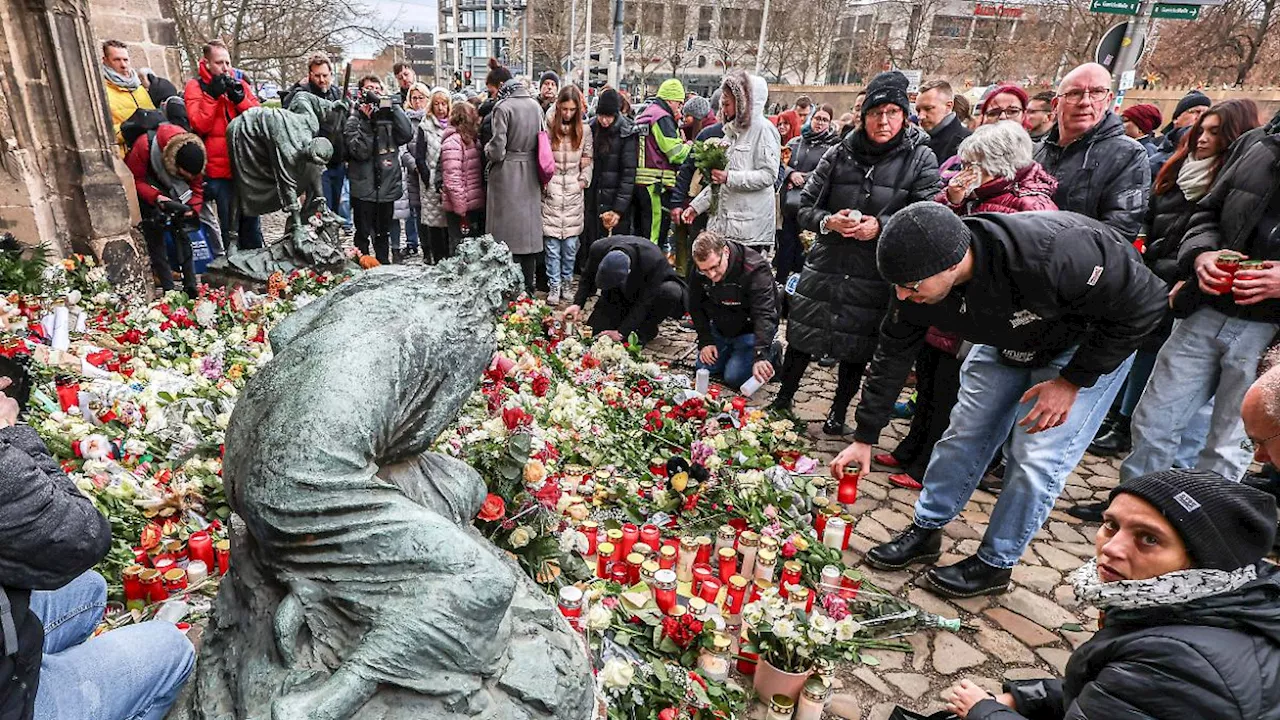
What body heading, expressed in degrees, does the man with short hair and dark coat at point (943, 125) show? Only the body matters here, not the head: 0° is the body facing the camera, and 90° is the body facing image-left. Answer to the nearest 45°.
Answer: approximately 45°

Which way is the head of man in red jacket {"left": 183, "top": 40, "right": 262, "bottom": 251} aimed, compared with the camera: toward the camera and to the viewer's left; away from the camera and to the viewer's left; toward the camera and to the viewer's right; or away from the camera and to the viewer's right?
toward the camera and to the viewer's right

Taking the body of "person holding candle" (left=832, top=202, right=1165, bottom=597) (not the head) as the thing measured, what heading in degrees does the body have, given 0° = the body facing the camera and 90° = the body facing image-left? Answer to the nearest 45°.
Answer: approximately 45°

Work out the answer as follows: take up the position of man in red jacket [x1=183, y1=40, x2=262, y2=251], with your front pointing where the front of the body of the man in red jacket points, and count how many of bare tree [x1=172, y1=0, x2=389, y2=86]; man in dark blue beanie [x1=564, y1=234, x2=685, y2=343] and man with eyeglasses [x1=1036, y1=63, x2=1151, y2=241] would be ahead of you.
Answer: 2

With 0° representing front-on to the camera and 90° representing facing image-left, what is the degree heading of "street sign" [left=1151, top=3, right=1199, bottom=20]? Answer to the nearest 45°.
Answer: approximately 0°

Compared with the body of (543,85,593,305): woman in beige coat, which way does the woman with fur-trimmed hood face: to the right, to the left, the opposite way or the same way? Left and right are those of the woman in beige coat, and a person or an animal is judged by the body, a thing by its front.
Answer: to the right

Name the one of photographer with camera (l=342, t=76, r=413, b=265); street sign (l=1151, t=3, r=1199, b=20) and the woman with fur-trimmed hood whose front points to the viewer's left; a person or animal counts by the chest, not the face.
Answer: the woman with fur-trimmed hood

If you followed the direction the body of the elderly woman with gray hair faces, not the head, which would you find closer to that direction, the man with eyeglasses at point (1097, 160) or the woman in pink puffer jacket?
the woman in pink puffer jacket

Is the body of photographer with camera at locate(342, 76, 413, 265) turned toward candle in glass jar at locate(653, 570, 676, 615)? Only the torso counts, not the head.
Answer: yes

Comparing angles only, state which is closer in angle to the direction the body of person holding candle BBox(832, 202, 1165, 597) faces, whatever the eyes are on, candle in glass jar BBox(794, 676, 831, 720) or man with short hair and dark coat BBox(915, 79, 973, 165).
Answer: the candle in glass jar

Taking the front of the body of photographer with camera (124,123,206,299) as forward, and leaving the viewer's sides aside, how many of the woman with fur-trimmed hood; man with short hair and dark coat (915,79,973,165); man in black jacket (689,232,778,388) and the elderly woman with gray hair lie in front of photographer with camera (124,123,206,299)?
4
